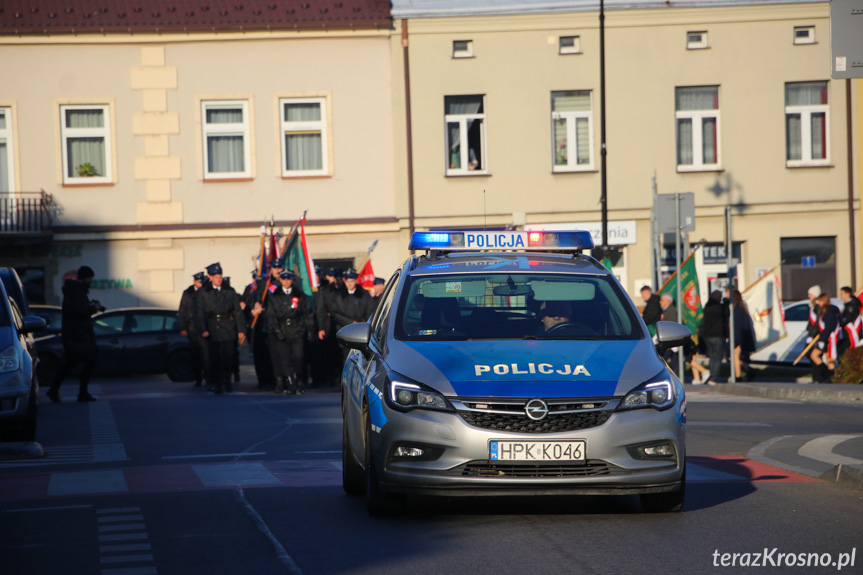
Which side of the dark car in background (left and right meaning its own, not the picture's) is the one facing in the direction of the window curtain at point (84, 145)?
right

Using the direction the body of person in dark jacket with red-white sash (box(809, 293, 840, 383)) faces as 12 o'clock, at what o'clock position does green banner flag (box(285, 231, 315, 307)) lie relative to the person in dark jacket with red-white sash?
The green banner flag is roughly at 12 o'clock from the person in dark jacket with red-white sash.

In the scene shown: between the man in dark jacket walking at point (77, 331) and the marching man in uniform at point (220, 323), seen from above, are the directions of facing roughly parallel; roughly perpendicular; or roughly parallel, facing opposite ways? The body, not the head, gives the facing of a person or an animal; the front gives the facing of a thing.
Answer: roughly perpendicular

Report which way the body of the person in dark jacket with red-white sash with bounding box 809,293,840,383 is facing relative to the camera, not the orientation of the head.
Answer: to the viewer's left

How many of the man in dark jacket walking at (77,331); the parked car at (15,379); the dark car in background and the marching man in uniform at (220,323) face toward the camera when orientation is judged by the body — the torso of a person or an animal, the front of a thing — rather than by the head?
2

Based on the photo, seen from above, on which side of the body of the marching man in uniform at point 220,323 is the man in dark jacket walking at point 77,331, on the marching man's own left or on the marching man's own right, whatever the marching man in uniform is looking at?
on the marching man's own right

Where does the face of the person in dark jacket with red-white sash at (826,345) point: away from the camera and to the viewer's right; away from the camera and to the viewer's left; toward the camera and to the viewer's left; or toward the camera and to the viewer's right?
toward the camera and to the viewer's left

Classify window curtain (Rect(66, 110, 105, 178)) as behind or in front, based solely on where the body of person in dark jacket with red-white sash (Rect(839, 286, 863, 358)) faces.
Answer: in front

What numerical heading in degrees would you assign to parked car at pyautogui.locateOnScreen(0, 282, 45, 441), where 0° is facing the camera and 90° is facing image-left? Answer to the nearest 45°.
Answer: approximately 0°

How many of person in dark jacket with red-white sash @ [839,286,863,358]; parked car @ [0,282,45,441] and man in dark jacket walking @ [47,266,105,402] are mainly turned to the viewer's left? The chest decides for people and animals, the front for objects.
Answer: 1

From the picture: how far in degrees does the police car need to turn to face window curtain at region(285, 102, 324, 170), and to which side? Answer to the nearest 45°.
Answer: approximately 180°

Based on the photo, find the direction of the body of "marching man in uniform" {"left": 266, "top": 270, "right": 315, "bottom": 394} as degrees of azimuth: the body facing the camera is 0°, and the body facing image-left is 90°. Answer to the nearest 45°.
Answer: approximately 0°

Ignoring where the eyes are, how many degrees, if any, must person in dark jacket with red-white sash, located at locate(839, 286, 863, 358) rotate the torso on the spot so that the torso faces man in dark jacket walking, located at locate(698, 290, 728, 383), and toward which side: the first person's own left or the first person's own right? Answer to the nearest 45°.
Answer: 0° — they already face them

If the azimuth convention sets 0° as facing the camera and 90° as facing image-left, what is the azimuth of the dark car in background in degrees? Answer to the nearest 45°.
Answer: approximately 90°
